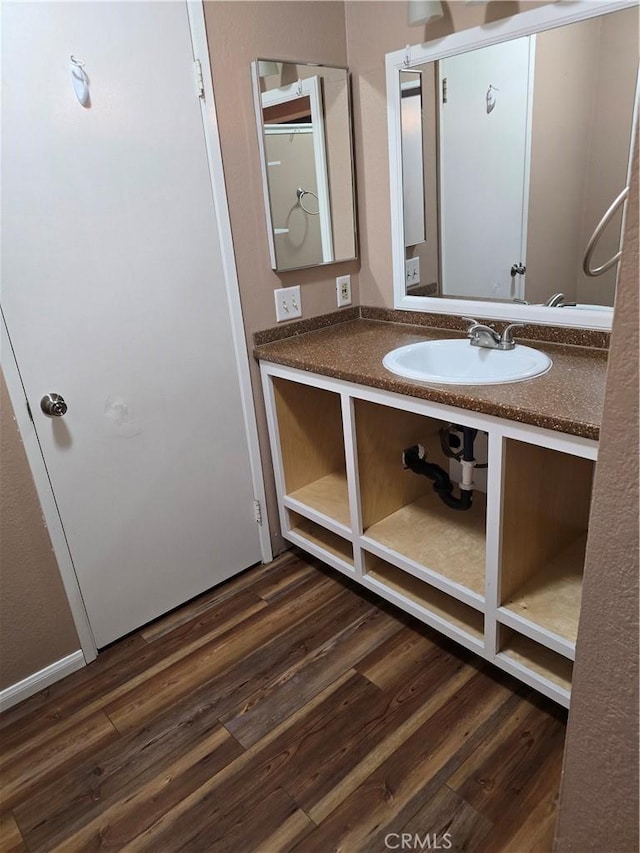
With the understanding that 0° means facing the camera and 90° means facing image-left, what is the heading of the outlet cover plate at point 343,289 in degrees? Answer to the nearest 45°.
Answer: approximately 315°

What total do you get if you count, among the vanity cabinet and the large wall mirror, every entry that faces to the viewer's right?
0

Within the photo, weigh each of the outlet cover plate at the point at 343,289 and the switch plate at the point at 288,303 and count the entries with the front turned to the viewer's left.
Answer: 0

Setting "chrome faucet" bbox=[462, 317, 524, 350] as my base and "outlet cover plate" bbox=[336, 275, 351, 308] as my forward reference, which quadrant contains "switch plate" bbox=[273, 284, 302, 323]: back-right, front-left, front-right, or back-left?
front-left

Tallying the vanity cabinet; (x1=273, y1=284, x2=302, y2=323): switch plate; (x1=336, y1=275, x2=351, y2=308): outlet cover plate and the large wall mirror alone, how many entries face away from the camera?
0

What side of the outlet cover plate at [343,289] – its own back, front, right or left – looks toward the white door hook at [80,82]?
right

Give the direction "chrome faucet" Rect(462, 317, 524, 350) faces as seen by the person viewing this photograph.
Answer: facing the viewer and to the left of the viewer

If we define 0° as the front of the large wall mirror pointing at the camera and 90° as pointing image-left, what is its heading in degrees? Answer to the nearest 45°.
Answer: approximately 45°

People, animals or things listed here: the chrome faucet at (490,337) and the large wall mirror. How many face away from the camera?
0

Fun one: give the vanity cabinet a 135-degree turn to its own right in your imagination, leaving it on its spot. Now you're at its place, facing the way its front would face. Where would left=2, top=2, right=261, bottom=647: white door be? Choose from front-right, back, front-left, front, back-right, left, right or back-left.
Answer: left
